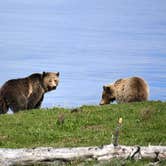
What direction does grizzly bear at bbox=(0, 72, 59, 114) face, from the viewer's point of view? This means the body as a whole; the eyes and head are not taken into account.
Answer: to the viewer's right

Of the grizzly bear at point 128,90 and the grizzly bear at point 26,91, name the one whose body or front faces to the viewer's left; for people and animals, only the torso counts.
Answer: the grizzly bear at point 128,90

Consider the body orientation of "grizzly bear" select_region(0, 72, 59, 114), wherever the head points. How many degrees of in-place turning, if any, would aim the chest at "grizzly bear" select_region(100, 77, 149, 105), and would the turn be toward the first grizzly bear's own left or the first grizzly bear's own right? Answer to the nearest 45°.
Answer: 0° — it already faces it

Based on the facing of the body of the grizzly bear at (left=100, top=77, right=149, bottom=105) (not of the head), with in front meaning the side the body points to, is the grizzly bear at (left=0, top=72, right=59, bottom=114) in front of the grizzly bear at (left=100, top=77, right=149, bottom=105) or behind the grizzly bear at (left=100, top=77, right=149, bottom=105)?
in front

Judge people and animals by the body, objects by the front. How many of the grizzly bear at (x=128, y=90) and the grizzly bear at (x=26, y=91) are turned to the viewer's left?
1

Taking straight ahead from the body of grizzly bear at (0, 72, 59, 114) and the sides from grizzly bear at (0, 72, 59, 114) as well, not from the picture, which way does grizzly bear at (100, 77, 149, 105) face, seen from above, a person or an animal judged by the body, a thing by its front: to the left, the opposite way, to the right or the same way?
the opposite way

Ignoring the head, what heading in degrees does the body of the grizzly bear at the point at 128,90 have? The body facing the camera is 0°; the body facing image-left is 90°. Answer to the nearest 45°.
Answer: approximately 90°
